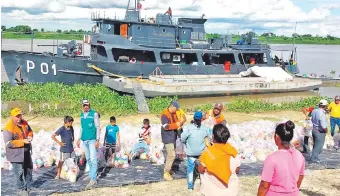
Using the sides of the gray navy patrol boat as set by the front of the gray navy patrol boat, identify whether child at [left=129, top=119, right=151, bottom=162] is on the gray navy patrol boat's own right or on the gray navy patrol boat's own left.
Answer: on the gray navy patrol boat's own left

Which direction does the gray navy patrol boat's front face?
to the viewer's left

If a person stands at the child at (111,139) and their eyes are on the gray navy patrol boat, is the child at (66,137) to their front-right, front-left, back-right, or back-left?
back-left

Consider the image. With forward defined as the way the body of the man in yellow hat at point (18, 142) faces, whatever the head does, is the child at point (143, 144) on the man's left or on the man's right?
on the man's left

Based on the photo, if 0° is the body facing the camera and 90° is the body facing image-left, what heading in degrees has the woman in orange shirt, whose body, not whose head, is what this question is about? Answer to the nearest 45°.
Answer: approximately 180°

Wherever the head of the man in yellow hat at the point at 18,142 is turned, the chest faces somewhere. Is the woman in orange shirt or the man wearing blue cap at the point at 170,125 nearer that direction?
the woman in orange shirt

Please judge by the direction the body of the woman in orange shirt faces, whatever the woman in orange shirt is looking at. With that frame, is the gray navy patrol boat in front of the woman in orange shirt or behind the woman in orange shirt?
in front

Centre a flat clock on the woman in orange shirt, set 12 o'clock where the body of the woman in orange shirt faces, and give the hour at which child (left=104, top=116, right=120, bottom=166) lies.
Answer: The child is roughly at 11 o'clock from the woman in orange shirt.

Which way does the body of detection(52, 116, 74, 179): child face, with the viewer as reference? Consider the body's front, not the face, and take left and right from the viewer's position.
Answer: facing the viewer and to the right of the viewer
